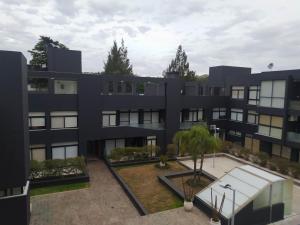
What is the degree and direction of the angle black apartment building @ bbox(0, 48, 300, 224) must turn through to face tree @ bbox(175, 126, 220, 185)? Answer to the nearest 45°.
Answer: approximately 45° to its left

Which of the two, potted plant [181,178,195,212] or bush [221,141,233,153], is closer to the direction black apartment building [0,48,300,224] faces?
the potted plant

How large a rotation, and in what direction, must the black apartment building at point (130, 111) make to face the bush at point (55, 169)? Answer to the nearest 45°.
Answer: approximately 45° to its right

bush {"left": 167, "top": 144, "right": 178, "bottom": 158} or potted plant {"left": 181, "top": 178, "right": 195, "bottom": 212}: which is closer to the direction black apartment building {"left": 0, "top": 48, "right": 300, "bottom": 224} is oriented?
the potted plant

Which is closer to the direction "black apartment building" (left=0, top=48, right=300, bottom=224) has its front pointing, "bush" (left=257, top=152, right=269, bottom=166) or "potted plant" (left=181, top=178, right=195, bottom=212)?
the potted plant

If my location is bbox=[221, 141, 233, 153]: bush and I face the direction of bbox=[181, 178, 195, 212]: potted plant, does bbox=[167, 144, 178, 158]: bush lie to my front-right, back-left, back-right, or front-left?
front-right

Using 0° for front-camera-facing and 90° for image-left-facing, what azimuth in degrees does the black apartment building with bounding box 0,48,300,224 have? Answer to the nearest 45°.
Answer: approximately 0°

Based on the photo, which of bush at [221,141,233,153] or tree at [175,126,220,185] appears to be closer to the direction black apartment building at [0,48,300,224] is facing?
the tree

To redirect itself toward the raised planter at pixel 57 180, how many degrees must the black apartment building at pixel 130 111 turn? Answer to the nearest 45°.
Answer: approximately 45° to its right

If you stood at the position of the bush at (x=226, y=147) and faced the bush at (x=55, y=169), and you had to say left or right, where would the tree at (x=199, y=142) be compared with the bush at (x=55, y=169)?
left

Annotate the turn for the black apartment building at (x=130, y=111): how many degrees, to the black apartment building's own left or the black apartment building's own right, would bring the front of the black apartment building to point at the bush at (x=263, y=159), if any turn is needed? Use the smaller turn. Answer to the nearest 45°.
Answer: approximately 90° to the black apartment building's own left
